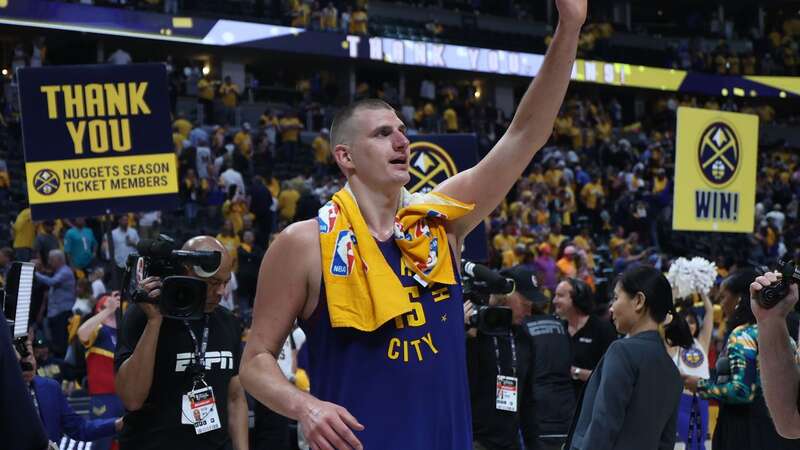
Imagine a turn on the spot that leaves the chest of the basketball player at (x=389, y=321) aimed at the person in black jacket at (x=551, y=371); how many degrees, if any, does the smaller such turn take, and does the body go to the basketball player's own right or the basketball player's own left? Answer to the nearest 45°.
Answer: approximately 135° to the basketball player's own left

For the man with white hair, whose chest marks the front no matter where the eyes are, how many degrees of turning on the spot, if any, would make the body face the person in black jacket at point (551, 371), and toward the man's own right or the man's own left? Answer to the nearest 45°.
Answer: approximately 135° to the man's own left

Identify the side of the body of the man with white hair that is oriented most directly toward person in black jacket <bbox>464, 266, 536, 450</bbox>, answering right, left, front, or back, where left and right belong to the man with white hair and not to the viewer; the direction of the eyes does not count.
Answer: left
